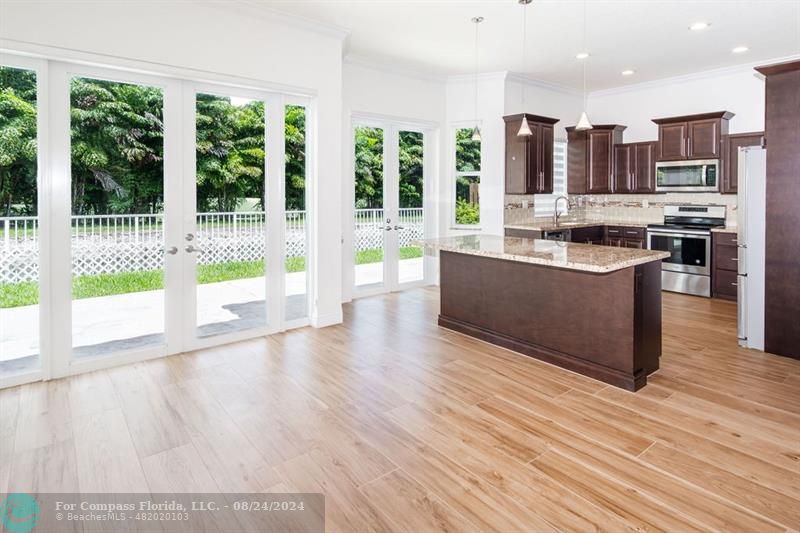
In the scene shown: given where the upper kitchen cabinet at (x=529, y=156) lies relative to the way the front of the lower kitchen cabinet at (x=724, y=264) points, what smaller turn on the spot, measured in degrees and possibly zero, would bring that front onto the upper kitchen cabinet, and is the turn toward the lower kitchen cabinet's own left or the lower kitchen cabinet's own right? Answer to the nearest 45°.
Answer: approximately 90° to the lower kitchen cabinet's own right

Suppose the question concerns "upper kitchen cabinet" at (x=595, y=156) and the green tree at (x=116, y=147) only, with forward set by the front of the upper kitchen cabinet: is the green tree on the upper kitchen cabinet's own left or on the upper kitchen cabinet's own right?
on the upper kitchen cabinet's own right

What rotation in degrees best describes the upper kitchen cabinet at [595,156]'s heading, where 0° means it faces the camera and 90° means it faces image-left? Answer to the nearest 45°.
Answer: approximately 315°

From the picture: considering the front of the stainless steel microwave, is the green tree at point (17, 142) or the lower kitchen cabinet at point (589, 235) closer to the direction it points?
the green tree

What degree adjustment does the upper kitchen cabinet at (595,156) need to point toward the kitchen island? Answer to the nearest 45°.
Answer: approximately 45° to its right

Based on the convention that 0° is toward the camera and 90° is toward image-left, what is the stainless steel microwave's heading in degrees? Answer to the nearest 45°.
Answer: approximately 0°

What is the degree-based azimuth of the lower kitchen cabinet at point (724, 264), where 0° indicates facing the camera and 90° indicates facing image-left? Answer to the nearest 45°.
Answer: approximately 0°

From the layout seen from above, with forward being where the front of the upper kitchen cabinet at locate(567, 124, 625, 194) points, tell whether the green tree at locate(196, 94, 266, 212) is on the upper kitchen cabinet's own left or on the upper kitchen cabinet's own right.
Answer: on the upper kitchen cabinet's own right
